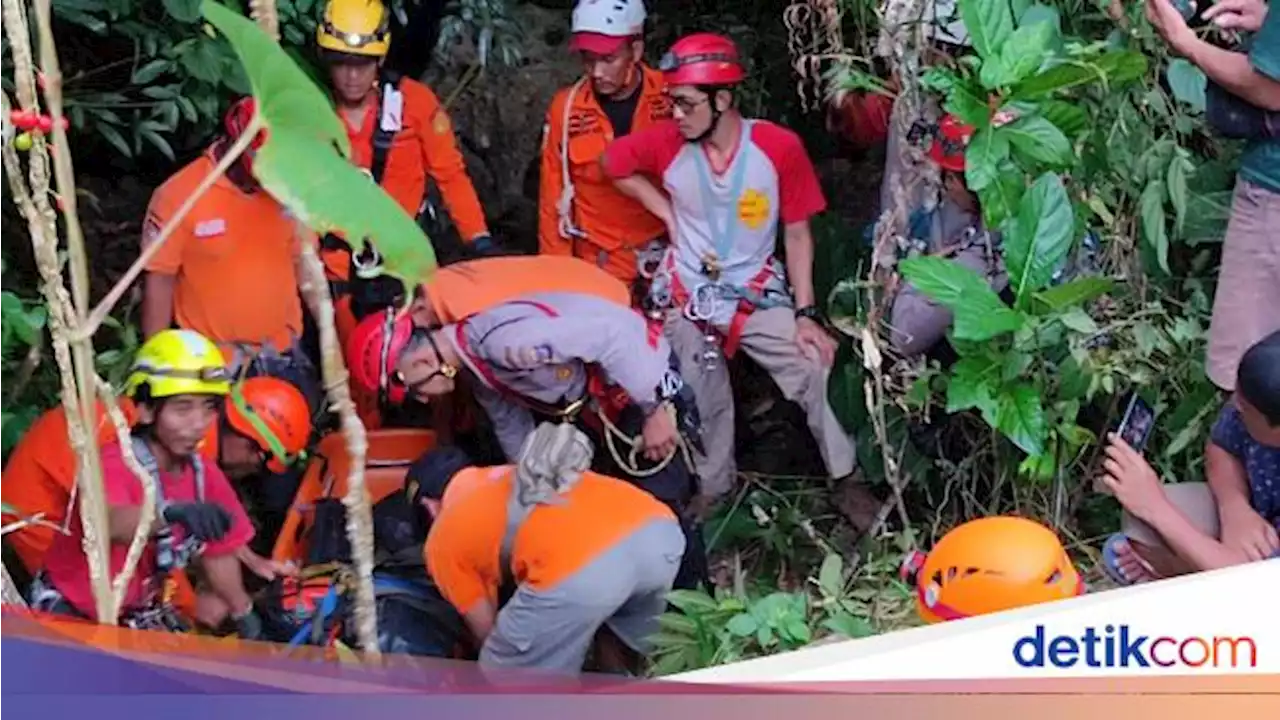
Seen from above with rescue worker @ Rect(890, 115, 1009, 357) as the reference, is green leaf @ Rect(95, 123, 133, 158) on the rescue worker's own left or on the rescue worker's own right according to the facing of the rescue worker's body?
on the rescue worker's own right

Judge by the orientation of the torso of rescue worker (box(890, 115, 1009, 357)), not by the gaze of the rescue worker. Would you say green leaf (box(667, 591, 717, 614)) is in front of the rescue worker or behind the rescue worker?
in front

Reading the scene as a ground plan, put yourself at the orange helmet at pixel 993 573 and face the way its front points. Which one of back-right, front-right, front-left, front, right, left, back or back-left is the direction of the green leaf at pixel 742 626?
front

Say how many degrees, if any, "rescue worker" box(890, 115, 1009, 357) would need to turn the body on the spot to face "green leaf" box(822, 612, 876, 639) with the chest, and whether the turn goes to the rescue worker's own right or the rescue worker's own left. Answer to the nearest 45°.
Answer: approximately 45° to the rescue worker's own left

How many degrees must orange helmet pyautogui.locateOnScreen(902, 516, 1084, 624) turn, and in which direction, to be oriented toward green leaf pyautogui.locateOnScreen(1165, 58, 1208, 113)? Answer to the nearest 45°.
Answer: approximately 90° to its right

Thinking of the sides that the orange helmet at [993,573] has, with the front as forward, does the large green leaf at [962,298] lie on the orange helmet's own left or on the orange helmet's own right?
on the orange helmet's own right

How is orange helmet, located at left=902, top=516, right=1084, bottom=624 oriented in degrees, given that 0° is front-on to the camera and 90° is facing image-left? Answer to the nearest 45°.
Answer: approximately 90°

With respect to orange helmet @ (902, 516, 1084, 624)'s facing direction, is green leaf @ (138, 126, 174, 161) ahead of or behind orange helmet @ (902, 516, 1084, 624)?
ahead

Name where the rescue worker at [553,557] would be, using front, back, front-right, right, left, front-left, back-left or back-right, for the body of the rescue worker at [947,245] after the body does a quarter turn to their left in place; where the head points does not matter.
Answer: right

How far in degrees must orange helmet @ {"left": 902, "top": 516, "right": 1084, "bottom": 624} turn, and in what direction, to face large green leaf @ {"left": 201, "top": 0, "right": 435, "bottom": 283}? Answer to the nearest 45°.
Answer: approximately 45° to its left

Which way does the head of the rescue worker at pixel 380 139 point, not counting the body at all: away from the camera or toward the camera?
toward the camera

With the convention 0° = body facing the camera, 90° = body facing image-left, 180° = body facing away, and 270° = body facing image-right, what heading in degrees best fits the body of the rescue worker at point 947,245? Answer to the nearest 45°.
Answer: approximately 45°
